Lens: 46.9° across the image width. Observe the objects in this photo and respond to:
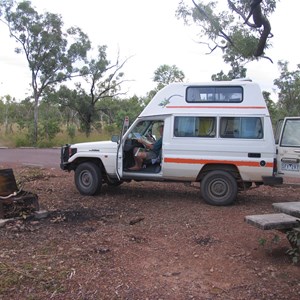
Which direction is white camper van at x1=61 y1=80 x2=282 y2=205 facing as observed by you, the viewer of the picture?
facing to the left of the viewer

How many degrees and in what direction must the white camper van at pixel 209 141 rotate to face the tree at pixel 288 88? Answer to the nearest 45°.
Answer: approximately 90° to its right
